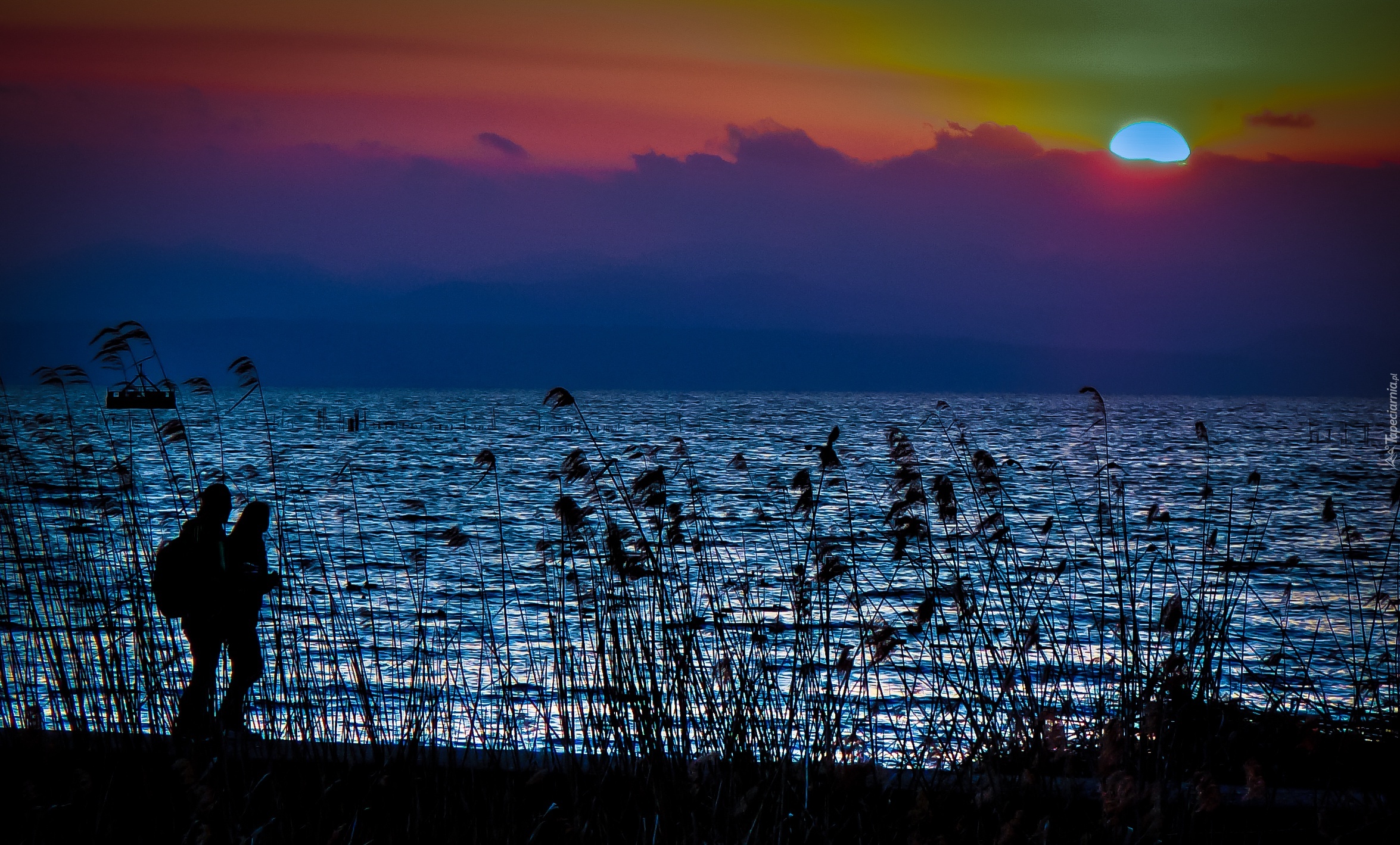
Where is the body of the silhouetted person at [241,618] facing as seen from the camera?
to the viewer's right

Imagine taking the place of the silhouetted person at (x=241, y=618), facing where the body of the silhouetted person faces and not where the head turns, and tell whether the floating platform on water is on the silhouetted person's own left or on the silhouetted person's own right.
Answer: on the silhouetted person's own left

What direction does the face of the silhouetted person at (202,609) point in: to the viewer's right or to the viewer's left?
to the viewer's right
